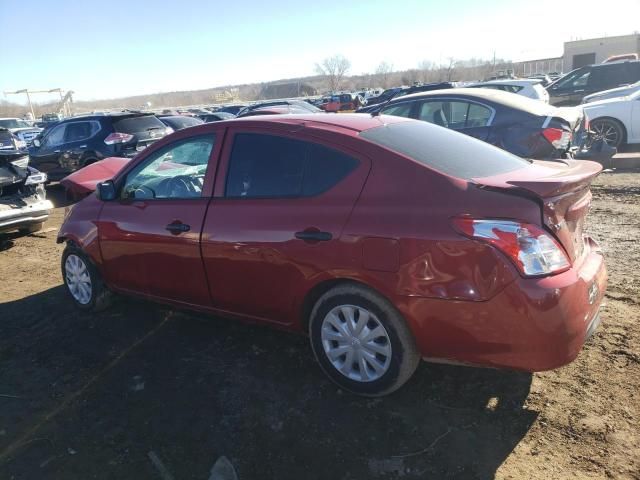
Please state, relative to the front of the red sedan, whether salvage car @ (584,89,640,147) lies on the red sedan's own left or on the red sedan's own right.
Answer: on the red sedan's own right

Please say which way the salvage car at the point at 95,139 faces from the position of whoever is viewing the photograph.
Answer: facing away from the viewer and to the left of the viewer

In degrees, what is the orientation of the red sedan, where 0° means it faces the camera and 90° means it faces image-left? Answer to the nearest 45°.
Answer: approximately 135°

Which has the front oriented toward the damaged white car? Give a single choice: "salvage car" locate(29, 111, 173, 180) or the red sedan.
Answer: the red sedan

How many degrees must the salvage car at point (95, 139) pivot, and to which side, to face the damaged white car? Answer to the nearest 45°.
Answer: approximately 135° to its left

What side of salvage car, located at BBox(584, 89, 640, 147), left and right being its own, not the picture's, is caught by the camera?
left

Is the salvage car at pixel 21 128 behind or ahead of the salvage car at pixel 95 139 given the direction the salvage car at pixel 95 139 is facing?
ahead

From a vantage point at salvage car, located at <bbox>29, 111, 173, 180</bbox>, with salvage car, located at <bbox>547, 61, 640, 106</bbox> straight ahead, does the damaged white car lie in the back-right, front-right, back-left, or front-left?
back-right

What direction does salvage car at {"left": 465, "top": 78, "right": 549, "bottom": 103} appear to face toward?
to the viewer's left
